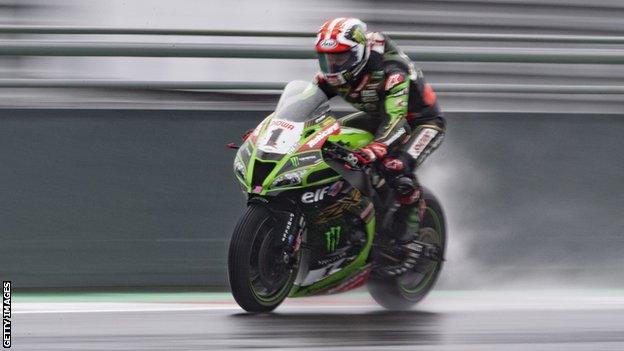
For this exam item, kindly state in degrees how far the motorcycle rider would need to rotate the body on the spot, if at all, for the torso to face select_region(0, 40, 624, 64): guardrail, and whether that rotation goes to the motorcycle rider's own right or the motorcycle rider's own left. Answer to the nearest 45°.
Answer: approximately 90° to the motorcycle rider's own right

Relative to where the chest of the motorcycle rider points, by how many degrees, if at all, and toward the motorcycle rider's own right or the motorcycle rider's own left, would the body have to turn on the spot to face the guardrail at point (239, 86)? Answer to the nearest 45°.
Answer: approximately 90° to the motorcycle rider's own right

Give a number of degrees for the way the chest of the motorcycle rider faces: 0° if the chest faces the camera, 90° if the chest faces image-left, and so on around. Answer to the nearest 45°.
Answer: approximately 45°
